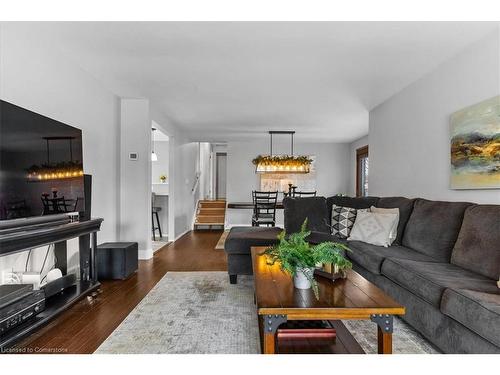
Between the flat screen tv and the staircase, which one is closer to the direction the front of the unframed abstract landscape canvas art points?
the flat screen tv

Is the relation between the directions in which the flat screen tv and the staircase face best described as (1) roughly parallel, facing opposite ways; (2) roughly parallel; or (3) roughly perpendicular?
roughly perpendicular

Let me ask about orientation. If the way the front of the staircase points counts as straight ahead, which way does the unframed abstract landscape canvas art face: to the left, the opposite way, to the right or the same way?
to the right

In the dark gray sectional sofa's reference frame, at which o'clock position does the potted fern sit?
The potted fern is roughly at 12 o'clock from the dark gray sectional sofa.

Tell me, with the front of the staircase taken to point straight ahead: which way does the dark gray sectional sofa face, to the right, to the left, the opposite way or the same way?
to the right

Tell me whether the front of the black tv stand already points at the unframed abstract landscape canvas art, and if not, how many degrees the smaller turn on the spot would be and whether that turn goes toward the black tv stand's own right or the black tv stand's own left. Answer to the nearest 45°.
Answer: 0° — it already faces it

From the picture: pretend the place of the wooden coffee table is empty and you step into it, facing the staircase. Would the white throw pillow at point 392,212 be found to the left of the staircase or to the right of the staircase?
right
